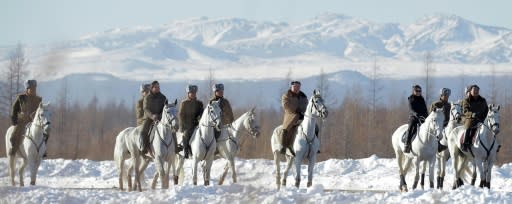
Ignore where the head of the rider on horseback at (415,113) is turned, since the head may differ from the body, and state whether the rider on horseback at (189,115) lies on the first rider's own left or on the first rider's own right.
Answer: on the first rider's own right

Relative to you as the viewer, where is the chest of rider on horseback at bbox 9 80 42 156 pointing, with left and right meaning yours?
facing the viewer and to the right of the viewer

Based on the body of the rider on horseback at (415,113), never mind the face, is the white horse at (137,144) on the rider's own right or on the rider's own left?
on the rider's own right

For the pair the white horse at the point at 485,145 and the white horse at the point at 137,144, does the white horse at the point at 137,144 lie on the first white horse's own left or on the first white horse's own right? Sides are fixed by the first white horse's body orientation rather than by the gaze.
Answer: on the first white horse's own right

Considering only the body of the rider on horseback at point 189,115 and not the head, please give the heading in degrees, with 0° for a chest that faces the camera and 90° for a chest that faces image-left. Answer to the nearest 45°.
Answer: approximately 315°

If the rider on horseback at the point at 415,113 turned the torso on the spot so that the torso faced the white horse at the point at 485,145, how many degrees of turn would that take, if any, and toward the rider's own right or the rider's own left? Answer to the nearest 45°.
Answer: approximately 45° to the rider's own left
